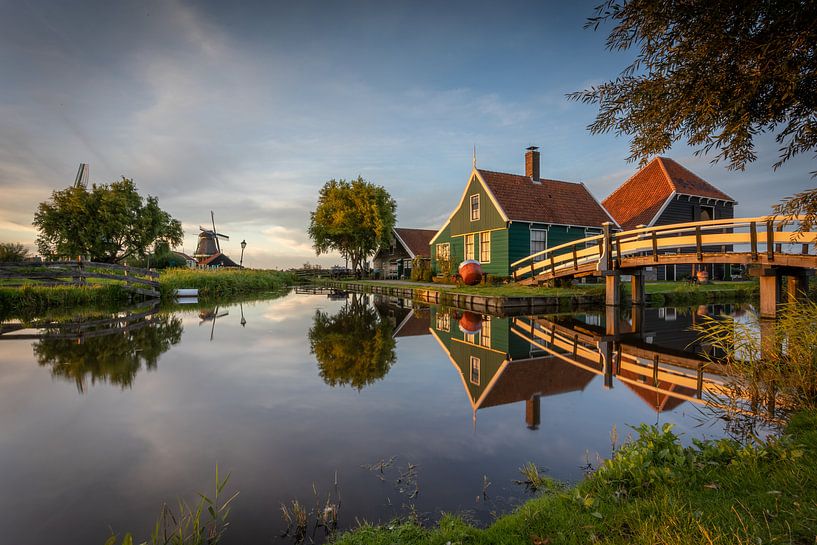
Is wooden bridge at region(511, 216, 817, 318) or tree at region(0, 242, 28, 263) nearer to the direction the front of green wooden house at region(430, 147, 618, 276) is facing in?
the tree

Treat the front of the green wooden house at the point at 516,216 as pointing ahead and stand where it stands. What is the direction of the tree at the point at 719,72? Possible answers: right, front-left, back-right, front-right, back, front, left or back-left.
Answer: front-left

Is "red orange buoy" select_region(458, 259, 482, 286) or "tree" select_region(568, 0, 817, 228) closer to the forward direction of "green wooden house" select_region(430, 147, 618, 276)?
the red orange buoy

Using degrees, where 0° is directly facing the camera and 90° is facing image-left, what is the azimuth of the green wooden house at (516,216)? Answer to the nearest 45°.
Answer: approximately 45°

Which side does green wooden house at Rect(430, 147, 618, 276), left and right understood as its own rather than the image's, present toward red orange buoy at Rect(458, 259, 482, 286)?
front

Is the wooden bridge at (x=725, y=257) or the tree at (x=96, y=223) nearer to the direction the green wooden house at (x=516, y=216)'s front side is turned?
the tree

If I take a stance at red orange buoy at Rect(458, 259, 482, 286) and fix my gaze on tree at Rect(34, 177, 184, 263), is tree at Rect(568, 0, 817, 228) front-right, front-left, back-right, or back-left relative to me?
back-left

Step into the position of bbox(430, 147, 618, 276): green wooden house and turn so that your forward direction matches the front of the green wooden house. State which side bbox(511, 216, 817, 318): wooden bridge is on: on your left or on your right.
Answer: on your left

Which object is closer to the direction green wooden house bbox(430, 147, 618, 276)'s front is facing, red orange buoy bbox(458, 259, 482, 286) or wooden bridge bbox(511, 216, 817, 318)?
the red orange buoy

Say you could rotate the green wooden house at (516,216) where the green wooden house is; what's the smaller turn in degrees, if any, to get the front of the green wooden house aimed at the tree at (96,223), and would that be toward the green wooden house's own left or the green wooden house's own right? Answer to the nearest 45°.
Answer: approximately 45° to the green wooden house's own right

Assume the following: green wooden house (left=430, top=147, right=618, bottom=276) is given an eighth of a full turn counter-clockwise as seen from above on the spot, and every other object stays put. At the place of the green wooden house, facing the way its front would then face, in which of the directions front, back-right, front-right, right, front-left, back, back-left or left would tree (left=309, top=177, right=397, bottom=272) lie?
back-right

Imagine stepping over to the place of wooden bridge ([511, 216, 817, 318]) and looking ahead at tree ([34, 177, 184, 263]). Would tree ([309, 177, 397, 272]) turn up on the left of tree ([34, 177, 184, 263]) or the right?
right

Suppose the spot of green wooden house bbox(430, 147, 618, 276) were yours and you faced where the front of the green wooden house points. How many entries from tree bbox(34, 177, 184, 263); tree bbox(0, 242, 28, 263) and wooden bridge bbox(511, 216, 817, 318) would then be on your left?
1
